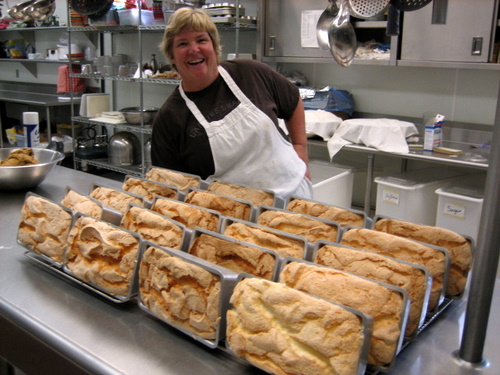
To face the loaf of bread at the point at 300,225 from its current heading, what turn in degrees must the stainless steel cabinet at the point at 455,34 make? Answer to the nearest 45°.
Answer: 0° — it already faces it

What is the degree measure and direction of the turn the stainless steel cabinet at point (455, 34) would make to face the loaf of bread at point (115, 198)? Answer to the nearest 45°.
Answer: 0° — it already faces it

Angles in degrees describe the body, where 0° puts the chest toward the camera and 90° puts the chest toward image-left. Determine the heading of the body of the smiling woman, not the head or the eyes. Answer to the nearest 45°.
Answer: approximately 0°

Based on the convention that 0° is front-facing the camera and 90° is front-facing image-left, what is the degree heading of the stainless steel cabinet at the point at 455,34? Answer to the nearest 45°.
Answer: approximately 0°

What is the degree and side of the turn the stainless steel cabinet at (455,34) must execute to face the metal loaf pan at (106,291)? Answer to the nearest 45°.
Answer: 0° — it already faces it

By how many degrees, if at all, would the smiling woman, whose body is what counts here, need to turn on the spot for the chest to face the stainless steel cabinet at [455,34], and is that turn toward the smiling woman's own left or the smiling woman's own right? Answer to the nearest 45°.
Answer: approximately 135° to the smiling woman's own left

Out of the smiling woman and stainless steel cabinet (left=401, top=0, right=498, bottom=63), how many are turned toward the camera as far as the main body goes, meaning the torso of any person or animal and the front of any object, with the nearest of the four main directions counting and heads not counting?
2
